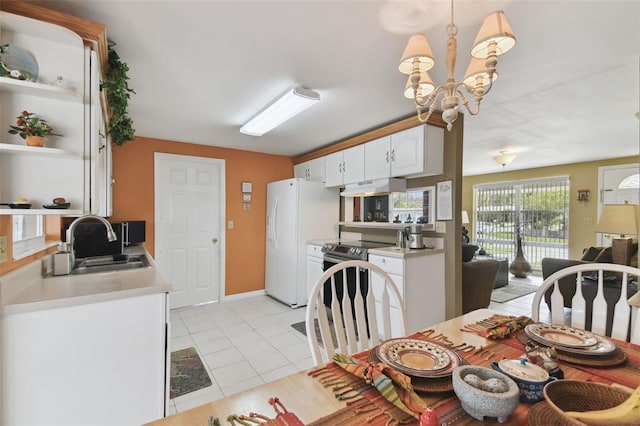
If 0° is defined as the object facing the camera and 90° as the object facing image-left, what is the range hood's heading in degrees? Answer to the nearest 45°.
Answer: approximately 45°

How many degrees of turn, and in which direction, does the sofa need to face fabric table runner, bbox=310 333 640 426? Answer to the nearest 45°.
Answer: approximately 90° to its left

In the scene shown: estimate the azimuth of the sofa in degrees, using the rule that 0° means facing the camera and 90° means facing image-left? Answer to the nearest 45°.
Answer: approximately 90°

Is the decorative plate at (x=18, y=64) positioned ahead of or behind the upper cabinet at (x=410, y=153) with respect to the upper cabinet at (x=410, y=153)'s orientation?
ahead

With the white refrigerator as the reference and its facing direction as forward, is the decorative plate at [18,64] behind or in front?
in front

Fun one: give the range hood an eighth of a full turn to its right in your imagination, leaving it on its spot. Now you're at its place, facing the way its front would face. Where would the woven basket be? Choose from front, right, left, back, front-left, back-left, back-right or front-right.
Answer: left

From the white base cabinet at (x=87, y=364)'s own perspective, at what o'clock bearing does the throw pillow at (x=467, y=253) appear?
The throw pillow is roughly at 12 o'clock from the white base cabinet.

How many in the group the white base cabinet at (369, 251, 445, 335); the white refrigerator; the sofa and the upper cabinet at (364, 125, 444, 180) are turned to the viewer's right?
0

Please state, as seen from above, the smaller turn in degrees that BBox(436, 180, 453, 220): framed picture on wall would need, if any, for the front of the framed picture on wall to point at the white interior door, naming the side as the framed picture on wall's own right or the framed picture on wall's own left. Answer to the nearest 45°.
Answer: approximately 45° to the framed picture on wall's own right

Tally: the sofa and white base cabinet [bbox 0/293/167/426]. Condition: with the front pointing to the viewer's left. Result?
1

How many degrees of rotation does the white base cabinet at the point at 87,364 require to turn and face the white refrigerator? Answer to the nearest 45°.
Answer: approximately 45° to its left

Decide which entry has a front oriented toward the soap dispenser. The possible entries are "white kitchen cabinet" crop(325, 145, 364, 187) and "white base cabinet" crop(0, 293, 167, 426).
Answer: the white kitchen cabinet

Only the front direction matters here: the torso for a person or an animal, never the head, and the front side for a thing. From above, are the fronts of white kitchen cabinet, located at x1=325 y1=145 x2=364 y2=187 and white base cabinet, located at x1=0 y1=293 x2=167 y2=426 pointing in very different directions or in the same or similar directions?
very different directions

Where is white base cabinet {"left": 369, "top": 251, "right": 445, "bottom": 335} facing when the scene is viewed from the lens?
facing the viewer and to the left of the viewer

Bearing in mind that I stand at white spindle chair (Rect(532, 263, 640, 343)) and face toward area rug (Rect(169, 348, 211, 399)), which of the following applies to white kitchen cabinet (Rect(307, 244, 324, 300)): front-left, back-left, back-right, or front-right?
front-right

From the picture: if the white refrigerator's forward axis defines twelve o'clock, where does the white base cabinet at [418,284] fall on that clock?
The white base cabinet is roughly at 9 o'clock from the white refrigerator.
